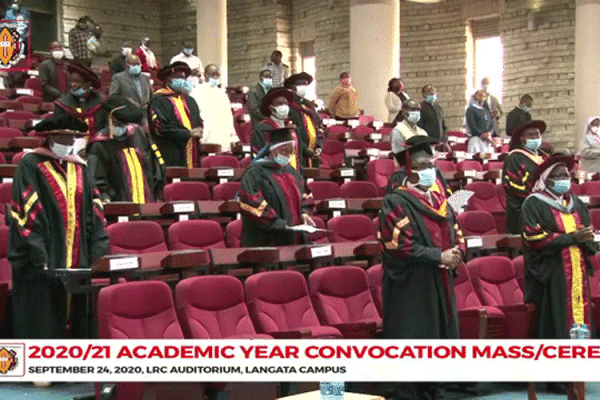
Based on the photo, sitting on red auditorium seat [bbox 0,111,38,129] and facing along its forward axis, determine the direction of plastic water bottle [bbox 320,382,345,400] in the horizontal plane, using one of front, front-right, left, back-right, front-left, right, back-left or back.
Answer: front

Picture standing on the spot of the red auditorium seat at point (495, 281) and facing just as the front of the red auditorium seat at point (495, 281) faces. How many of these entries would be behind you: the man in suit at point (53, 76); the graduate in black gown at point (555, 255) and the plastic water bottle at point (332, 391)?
1

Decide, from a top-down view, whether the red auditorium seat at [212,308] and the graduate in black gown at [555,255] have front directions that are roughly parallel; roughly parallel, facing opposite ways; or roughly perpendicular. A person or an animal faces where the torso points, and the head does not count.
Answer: roughly parallel

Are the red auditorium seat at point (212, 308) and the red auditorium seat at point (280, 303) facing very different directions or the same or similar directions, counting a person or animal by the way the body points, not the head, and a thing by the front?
same or similar directions

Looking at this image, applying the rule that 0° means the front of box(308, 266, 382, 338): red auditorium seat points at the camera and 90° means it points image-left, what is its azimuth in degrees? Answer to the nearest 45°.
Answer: approximately 315°

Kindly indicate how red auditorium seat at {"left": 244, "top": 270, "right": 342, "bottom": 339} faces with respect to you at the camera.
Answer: facing the viewer and to the right of the viewer

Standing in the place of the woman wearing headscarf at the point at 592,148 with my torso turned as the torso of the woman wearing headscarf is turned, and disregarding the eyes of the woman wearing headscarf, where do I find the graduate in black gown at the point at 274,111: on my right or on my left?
on my right

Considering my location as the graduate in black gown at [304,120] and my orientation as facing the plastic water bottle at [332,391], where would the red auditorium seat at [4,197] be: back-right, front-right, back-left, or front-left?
front-right

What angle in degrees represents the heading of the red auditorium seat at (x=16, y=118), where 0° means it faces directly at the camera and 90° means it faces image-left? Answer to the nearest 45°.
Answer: approximately 0°

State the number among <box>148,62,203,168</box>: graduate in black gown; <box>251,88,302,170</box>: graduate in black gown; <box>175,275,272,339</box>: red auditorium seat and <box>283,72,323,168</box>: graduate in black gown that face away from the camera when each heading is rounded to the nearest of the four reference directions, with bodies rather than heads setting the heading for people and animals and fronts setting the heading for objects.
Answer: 0

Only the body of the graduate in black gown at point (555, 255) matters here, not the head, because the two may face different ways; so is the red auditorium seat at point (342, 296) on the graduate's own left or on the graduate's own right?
on the graduate's own right

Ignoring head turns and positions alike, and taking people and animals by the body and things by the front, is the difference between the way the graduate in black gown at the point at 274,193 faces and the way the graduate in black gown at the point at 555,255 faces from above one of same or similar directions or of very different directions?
same or similar directions

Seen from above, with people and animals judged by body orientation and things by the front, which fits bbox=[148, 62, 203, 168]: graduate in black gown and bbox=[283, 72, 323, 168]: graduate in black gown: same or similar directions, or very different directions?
same or similar directions
